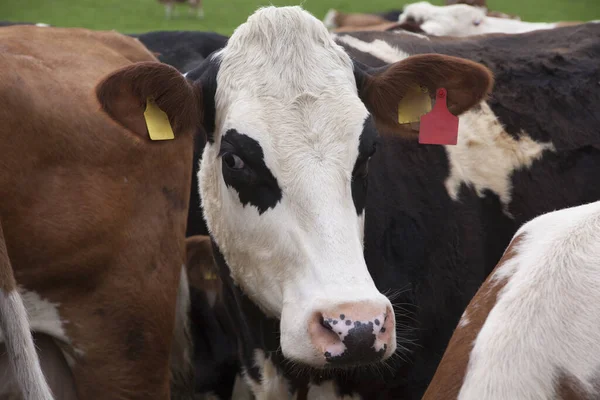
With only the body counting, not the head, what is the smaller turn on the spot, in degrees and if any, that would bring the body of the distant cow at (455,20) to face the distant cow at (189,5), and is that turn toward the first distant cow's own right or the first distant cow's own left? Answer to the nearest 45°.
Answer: approximately 45° to the first distant cow's own right

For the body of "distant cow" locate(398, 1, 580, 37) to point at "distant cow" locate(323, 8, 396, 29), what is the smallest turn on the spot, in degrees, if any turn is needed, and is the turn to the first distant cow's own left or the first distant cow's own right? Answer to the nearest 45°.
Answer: approximately 45° to the first distant cow's own right

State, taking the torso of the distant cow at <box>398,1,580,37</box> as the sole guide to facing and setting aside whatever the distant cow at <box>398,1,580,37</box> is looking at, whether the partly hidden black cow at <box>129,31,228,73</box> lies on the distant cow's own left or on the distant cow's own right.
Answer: on the distant cow's own left

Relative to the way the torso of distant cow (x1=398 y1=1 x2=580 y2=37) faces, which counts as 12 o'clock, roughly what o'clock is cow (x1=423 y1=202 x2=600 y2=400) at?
The cow is roughly at 9 o'clock from the distant cow.

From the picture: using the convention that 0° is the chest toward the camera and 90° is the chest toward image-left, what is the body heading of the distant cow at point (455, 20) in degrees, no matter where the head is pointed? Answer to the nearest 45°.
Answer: approximately 90°

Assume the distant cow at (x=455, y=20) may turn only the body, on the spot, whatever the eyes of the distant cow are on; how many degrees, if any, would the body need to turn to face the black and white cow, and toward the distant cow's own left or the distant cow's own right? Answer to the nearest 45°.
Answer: approximately 90° to the distant cow's own left
